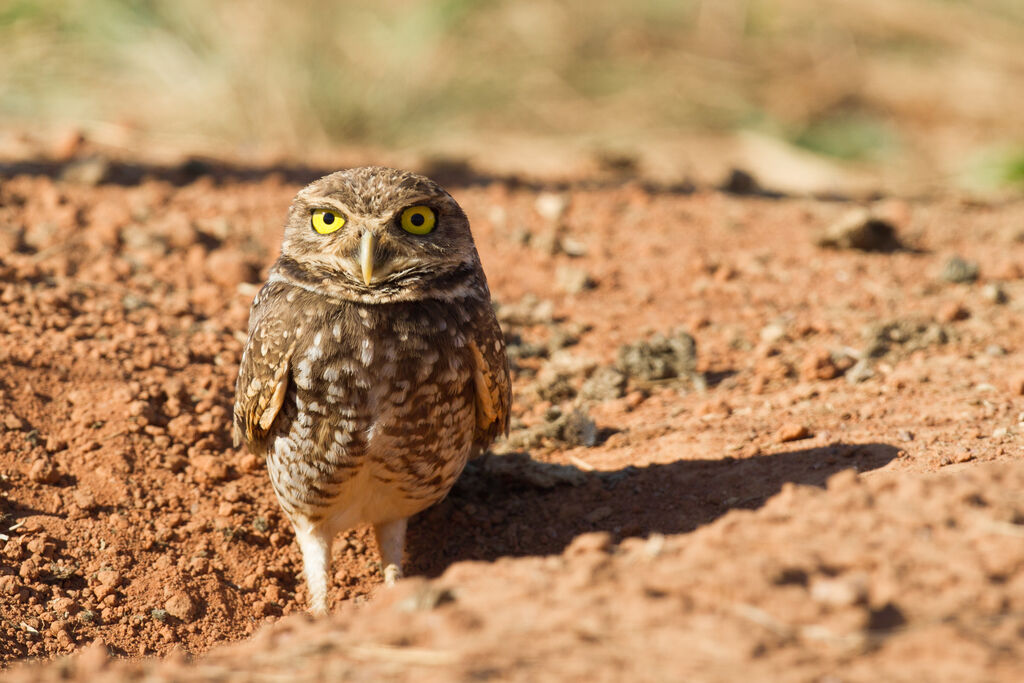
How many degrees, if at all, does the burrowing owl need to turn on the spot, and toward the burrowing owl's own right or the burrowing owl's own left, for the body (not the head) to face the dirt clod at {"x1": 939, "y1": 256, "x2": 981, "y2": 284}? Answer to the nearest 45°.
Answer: approximately 135° to the burrowing owl's own left

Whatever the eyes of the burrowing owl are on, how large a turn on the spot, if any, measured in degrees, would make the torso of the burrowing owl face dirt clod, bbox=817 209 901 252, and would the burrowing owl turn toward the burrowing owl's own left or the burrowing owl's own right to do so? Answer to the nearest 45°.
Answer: approximately 135° to the burrowing owl's own left

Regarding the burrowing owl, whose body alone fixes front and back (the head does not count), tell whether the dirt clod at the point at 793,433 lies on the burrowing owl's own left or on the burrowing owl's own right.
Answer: on the burrowing owl's own left

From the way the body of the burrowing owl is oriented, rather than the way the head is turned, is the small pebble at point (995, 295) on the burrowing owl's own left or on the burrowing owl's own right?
on the burrowing owl's own left

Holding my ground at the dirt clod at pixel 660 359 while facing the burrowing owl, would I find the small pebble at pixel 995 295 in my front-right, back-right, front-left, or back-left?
back-left

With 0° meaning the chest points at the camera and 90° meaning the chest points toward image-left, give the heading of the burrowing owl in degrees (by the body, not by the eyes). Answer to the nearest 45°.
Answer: approximately 0°
